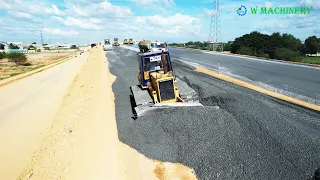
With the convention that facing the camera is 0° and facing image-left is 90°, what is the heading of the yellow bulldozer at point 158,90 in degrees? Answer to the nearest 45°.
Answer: approximately 315°

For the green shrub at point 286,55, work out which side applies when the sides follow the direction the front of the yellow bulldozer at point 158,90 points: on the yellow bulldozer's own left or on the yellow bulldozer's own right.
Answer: on the yellow bulldozer's own left
